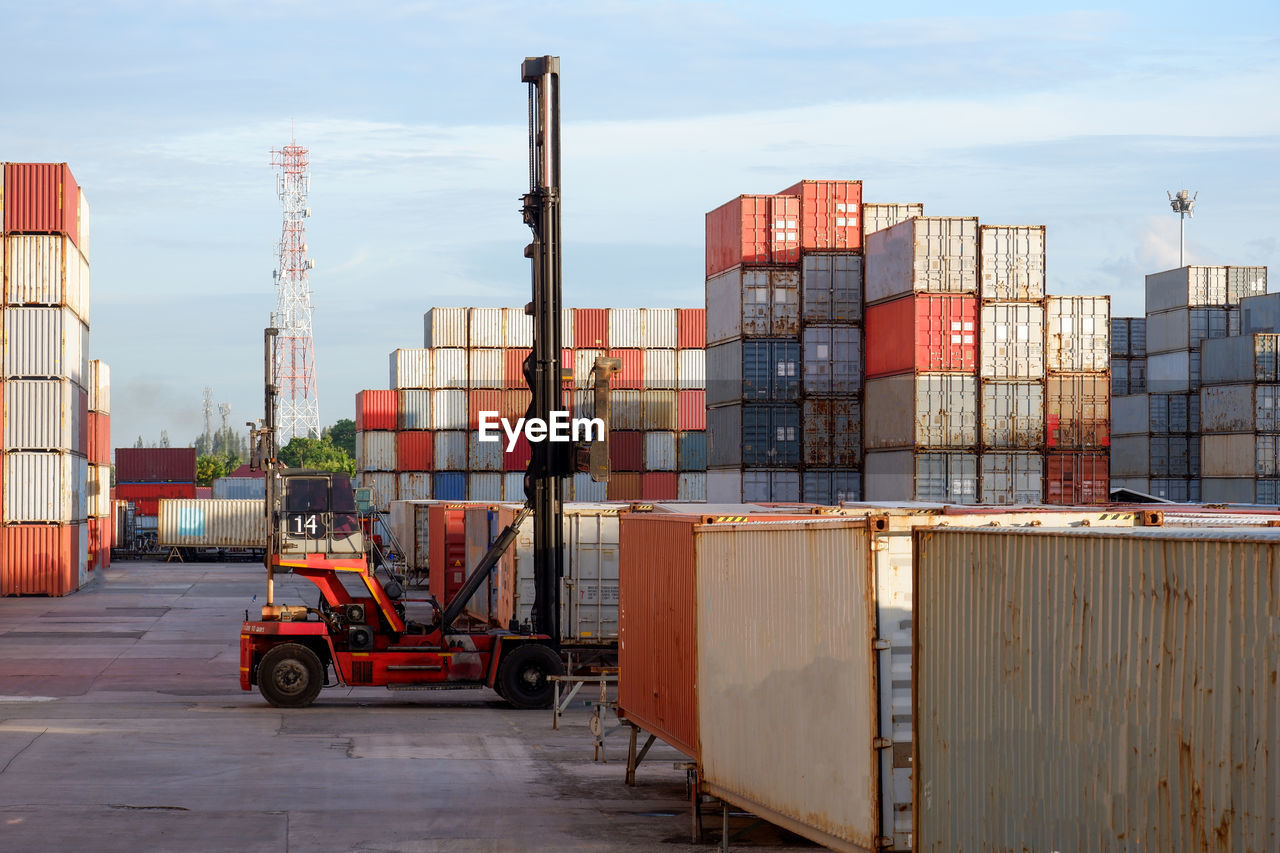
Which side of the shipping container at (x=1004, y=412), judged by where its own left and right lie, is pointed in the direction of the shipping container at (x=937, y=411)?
right

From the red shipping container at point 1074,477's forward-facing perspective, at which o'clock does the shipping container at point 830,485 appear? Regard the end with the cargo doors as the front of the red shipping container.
The shipping container is roughly at 3 o'clock from the red shipping container.

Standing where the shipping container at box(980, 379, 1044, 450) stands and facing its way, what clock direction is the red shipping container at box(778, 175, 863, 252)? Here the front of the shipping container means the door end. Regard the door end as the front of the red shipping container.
The red shipping container is roughly at 4 o'clock from the shipping container.

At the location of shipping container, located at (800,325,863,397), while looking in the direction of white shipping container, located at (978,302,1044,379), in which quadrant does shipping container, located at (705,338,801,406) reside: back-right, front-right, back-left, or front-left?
back-right

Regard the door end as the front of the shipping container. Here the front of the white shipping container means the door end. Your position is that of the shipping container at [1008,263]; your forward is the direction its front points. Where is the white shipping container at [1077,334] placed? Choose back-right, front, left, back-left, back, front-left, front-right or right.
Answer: back-left

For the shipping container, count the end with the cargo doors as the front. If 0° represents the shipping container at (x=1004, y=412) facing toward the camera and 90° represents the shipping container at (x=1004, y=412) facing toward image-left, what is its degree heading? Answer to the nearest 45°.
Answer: approximately 0°

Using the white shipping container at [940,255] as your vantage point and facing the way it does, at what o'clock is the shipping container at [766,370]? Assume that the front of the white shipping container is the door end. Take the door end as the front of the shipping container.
The shipping container is roughly at 4 o'clock from the white shipping container.
